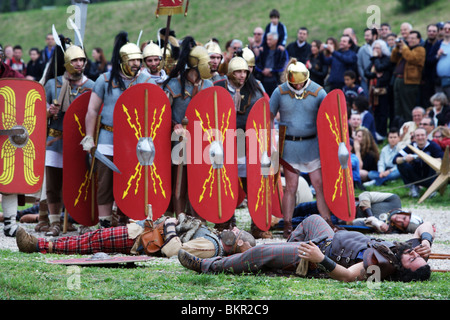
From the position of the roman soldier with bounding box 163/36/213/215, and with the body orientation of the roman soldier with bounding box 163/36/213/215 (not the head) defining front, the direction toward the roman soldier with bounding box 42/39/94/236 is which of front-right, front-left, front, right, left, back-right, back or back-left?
back-right

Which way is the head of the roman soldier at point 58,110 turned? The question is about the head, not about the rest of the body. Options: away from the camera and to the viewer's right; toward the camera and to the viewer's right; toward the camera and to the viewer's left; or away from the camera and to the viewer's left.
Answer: toward the camera and to the viewer's right

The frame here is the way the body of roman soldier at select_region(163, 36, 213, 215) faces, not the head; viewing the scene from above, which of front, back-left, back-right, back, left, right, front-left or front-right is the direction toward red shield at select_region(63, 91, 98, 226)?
back-right
